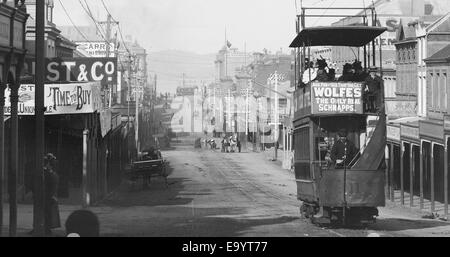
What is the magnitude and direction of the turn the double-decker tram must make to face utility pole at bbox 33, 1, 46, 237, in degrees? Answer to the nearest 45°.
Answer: approximately 45° to its right

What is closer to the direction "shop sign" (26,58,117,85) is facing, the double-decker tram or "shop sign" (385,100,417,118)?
the double-decker tram

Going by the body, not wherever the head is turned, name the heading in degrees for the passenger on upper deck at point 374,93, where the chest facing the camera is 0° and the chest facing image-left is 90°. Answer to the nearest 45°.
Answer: approximately 0°

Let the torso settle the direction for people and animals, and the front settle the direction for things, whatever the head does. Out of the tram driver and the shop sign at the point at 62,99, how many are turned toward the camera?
2

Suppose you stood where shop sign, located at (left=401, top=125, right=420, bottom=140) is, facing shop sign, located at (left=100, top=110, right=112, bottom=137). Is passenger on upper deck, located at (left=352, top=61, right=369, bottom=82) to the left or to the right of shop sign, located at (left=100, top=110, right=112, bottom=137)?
left
